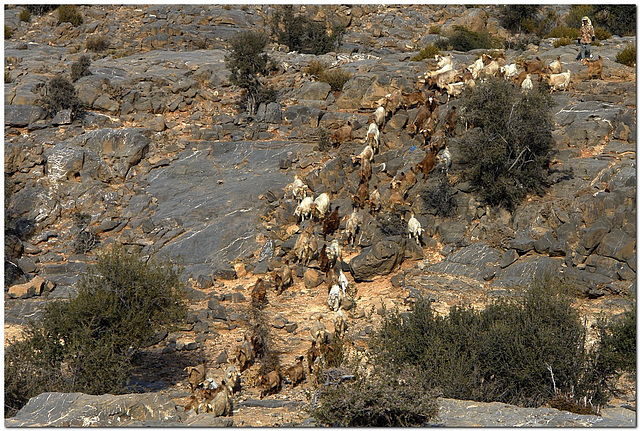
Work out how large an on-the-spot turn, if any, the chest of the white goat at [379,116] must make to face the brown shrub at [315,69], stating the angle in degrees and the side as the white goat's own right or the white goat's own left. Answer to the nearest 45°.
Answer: approximately 135° to the white goat's own right

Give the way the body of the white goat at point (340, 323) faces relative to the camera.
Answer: toward the camera

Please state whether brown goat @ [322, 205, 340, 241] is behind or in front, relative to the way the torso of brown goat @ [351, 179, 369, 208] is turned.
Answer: in front

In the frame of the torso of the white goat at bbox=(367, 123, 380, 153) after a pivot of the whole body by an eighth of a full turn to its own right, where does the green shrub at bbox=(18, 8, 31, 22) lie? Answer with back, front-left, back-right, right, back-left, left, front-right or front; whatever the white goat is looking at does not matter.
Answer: right

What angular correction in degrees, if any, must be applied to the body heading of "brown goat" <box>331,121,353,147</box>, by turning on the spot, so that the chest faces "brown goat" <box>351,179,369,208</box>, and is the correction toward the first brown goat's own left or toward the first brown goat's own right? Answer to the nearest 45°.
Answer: approximately 45° to the first brown goat's own left

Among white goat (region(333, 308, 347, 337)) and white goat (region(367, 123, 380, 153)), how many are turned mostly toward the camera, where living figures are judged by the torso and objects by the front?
2

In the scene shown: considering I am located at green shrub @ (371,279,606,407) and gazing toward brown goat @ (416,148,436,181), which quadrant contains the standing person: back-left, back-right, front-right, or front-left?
front-right

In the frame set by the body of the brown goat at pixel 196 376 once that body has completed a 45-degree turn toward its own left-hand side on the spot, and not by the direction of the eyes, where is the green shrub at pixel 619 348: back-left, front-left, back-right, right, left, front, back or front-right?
left

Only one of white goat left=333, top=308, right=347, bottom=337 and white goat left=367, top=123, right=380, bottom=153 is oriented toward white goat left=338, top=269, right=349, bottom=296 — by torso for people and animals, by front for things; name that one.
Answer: white goat left=367, top=123, right=380, bottom=153

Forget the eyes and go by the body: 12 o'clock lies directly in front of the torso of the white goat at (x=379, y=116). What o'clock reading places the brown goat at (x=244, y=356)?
The brown goat is roughly at 11 o'clock from the white goat.

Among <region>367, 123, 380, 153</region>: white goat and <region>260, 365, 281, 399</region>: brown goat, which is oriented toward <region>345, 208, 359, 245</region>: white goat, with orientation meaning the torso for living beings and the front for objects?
<region>367, 123, 380, 153</region>: white goat

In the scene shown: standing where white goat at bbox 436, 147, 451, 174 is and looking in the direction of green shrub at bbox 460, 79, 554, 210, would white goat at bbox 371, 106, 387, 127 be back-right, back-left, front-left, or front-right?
back-left

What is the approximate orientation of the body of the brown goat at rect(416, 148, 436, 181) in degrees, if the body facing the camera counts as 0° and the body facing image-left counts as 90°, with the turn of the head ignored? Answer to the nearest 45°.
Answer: approximately 45°

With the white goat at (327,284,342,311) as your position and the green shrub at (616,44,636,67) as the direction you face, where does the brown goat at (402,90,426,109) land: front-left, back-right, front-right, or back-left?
front-left

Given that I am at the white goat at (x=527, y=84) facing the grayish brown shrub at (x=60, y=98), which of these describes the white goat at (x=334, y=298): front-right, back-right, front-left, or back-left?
front-left
